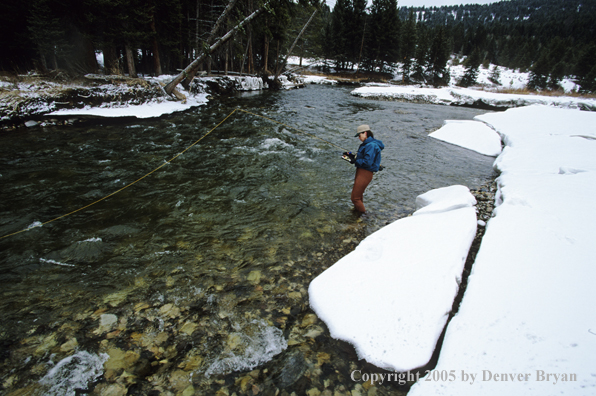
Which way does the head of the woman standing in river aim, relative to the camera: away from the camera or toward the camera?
toward the camera

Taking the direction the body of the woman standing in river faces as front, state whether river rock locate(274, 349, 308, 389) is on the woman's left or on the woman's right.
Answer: on the woman's left

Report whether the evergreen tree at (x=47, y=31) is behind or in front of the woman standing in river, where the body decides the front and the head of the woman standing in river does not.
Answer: in front

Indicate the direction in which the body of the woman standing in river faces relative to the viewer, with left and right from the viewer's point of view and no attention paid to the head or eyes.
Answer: facing to the left of the viewer

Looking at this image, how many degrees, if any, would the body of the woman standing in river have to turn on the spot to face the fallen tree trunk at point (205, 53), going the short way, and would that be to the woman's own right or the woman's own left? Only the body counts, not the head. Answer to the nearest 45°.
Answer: approximately 45° to the woman's own right

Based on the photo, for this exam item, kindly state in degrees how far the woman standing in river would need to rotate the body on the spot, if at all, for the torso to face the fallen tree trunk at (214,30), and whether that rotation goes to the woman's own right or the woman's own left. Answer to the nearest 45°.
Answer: approximately 45° to the woman's own right
